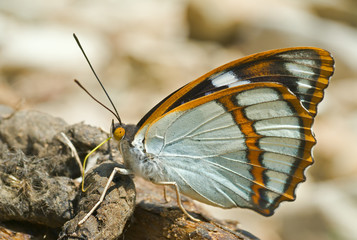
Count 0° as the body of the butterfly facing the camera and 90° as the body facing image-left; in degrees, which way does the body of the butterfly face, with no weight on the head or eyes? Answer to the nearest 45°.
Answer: approximately 90°
